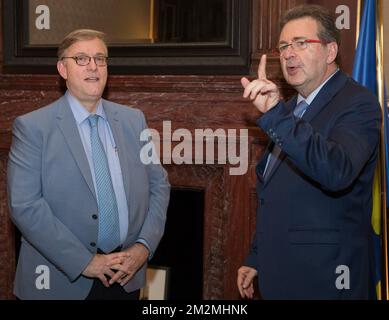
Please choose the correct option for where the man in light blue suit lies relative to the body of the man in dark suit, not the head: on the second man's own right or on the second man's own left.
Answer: on the second man's own right

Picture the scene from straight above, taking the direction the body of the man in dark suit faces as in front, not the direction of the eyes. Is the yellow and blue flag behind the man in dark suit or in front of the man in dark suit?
behind

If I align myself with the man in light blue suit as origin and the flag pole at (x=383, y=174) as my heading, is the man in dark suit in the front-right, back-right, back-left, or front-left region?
front-right

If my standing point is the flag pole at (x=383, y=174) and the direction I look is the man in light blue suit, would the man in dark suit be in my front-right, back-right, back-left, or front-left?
front-left

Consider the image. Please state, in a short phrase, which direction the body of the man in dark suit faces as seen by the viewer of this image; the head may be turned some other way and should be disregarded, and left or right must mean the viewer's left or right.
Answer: facing the viewer and to the left of the viewer

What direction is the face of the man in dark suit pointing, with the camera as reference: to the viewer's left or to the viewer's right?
to the viewer's left

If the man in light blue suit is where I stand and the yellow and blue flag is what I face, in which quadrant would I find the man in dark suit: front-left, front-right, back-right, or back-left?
front-right

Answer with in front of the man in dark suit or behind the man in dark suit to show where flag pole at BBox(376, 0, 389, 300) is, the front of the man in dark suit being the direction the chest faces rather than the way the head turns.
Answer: behind
